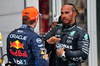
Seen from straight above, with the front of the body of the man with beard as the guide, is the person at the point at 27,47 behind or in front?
in front

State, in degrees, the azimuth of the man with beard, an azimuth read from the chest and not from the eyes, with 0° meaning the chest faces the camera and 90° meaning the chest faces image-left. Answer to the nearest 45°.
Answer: approximately 45°
